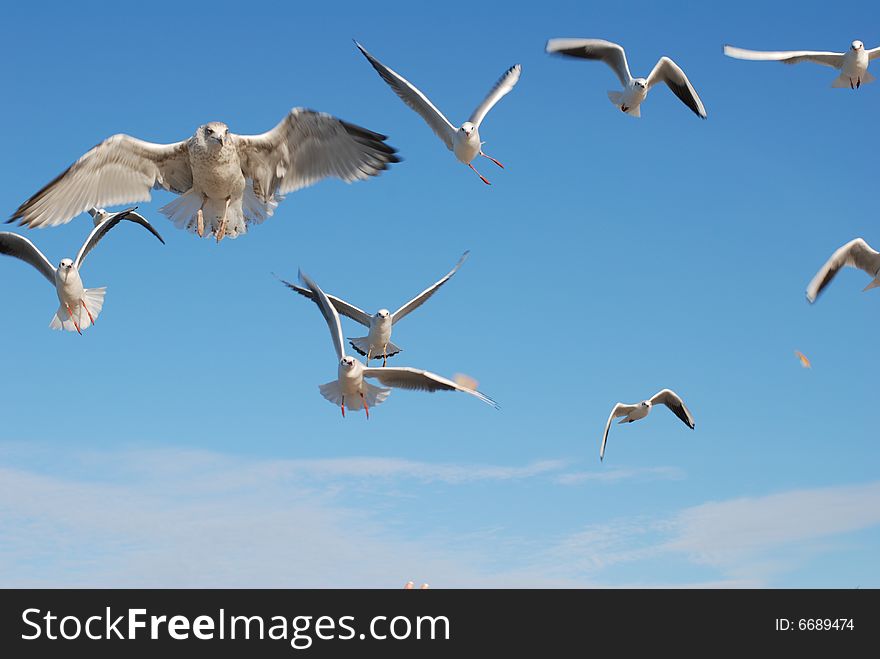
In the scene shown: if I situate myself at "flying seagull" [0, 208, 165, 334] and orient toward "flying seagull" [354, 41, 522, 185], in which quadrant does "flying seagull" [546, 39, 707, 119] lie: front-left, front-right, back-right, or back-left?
front-left

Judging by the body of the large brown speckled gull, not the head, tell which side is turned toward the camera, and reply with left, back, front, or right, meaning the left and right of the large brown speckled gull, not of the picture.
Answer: front

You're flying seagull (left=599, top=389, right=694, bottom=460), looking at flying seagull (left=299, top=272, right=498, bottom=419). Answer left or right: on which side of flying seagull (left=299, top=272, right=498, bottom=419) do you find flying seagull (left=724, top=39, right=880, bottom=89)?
left

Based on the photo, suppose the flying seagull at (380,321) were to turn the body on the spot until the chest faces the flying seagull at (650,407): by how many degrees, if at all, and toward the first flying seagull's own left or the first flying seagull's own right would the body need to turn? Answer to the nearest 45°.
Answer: approximately 135° to the first flying seagull's own left

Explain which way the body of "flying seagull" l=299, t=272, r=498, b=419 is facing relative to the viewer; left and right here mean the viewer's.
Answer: facing the viewer

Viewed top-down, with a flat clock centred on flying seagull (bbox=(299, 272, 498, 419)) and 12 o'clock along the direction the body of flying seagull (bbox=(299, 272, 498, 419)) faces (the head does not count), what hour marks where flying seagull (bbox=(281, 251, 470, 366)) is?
flying seagull (bbox=(281, 251, 470, 366)) is roughly at 6 o'clock from flying seagull (bbox=(299, 272, 498, 419)).

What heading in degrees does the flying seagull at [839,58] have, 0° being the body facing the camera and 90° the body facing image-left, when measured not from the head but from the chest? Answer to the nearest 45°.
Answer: approximately 0°

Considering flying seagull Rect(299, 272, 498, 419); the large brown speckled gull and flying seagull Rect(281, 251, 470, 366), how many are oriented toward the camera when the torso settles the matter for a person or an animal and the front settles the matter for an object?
3

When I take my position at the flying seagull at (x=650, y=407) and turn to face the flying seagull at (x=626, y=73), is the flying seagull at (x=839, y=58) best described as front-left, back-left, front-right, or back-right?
front-left

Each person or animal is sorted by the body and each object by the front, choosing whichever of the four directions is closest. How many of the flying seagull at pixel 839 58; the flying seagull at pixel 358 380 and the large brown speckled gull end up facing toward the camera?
3

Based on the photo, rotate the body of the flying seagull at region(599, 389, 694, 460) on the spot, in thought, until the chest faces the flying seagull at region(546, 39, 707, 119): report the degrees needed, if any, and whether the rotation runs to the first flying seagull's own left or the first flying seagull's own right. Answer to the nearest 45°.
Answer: approximately 45° to the first flying seagull's own right

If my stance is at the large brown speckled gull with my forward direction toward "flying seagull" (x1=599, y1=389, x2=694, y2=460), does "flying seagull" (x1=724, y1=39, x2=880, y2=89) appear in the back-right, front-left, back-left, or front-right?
front-right

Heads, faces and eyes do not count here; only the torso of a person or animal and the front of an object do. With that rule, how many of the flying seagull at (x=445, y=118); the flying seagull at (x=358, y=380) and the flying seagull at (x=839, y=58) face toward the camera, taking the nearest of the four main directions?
3

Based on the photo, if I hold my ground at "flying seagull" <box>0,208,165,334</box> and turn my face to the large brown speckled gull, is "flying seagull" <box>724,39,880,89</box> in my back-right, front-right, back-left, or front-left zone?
front-left
